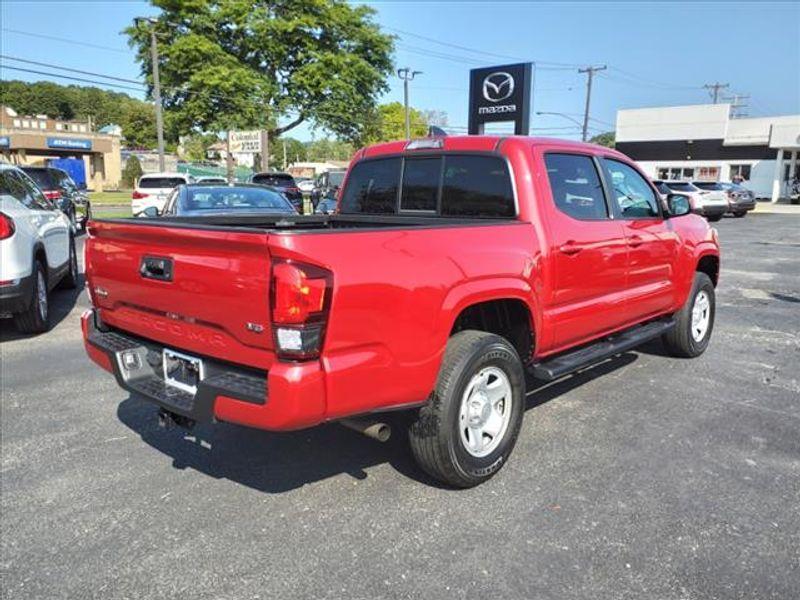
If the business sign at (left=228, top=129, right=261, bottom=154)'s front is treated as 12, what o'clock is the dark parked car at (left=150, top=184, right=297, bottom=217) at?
The dark parked car is roughly at 12 o'clock from the business sign.

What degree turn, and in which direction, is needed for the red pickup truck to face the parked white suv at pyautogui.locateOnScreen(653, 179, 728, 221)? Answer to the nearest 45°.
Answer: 0° — it already faces it

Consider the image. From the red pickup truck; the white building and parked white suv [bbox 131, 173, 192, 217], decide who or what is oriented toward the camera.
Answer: the white building

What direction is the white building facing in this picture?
toward the camera

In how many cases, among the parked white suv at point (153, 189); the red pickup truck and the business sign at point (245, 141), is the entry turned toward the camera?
1

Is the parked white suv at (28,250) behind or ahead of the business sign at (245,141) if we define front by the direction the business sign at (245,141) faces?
ahead

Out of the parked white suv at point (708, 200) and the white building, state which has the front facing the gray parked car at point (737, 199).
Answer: the white building

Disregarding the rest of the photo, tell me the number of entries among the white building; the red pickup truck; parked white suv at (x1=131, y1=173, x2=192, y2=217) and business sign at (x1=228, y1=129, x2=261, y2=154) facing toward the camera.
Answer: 2

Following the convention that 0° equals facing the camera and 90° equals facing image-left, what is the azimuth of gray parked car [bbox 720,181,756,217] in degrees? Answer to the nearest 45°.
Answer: approximately 315°

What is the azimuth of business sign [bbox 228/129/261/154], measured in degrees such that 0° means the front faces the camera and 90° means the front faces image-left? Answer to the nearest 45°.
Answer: approximately 0°

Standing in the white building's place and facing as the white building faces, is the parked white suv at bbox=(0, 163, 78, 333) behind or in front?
in front

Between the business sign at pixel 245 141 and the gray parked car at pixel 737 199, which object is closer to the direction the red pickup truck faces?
the gray parked car

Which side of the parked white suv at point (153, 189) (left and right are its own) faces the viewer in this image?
back

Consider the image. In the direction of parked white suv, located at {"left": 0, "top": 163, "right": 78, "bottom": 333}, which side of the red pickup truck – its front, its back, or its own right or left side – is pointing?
left

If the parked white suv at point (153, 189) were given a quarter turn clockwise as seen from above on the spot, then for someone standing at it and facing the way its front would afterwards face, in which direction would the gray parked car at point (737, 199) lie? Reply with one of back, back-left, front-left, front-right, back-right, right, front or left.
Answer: front

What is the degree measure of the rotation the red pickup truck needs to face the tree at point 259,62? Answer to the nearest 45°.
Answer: approximately 45° to its left

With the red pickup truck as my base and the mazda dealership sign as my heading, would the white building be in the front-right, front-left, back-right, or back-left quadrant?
front-right

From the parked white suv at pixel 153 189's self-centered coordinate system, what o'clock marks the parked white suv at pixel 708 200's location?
the parked white suv at pixel 708 200 is roughly at 3 o'clock from the parked white suv at pixel 153 189.

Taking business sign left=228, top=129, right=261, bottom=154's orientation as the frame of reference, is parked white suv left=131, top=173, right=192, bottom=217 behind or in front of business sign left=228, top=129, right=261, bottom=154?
in front
